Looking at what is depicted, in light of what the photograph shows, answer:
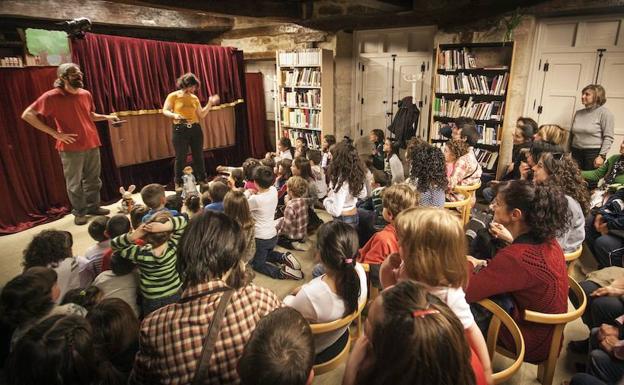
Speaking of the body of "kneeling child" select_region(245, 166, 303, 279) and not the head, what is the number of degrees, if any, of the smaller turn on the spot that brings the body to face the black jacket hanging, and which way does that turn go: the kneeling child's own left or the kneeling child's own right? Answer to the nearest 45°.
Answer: approximately 90° to the kneeling child's own right

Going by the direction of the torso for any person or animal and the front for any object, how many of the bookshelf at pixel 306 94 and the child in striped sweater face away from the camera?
1

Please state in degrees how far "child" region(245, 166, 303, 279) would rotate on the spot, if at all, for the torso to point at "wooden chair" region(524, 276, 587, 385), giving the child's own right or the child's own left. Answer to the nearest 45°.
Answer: approximately 180°

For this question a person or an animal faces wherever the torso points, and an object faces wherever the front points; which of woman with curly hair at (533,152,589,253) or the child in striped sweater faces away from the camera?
the child in striped sweater

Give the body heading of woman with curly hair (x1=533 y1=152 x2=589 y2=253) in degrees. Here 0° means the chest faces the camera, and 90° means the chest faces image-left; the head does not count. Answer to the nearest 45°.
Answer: approximately 90°

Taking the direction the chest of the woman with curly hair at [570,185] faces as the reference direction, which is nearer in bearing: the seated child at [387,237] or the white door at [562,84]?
the seated child

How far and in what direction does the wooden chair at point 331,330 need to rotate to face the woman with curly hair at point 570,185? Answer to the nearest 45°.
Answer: approximately 90° to its right

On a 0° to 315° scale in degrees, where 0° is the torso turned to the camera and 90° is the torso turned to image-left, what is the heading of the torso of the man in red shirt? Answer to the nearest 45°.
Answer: approximately 315°

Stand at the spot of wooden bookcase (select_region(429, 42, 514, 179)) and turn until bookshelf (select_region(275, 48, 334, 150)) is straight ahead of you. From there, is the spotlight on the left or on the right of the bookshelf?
left

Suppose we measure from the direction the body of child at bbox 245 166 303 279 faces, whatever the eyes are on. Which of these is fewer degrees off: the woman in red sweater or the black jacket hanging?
the black jacket hanging

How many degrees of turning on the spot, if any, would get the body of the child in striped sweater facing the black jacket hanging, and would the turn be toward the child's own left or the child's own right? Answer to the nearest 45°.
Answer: approximately 45° to the child's own right

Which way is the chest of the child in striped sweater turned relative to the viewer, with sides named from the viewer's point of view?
facing away from the viewer

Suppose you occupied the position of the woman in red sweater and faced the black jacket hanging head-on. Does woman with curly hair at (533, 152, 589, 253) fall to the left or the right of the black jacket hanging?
right

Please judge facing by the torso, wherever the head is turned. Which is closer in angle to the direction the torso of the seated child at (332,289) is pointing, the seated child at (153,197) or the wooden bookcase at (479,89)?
the seated child

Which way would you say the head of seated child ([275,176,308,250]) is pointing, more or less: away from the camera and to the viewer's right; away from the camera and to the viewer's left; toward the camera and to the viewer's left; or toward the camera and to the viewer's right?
away from the camera and to the viewer's left

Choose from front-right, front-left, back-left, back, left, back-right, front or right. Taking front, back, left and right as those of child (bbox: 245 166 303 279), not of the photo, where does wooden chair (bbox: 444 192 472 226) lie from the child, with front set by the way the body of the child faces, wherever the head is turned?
back-right
